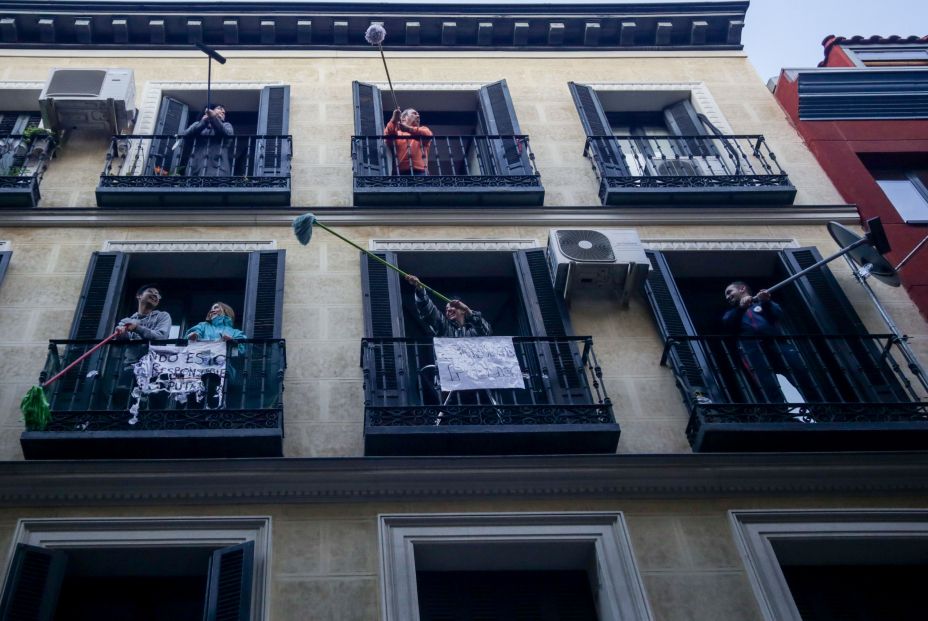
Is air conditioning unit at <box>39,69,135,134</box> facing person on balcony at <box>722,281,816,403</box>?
no

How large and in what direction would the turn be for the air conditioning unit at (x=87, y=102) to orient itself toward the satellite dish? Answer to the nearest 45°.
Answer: approximately 45° to its left

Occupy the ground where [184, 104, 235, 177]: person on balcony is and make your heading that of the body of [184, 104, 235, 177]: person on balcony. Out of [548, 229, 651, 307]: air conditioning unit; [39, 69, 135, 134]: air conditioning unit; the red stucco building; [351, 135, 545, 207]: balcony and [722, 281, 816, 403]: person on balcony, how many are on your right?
1

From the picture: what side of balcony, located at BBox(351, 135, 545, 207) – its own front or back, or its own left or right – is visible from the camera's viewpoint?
front

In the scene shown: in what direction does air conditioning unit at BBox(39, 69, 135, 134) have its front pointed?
toward the camera

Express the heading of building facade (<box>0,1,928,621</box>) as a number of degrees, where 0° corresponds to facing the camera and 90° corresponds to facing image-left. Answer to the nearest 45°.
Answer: approximately 0°

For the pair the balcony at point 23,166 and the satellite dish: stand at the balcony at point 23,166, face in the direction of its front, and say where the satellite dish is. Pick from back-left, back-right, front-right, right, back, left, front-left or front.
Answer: front-left

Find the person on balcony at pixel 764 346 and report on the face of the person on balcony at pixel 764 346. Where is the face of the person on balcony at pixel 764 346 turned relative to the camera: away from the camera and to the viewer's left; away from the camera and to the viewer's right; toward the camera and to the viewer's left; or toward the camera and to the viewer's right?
toward the camera and to the viewer's left

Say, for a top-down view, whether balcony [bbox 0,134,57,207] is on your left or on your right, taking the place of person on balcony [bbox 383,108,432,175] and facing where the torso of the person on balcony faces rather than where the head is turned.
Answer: on your right

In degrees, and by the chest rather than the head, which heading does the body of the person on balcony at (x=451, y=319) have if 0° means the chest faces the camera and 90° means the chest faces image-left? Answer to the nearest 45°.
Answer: approximately 45°

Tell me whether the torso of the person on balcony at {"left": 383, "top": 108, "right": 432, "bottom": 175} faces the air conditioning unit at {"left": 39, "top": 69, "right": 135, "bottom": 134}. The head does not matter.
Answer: no
